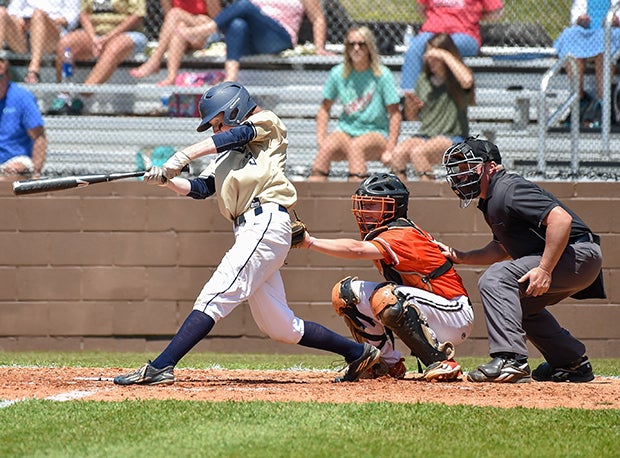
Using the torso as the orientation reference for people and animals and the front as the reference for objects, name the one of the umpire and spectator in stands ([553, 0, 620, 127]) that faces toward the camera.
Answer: the spectator in stands

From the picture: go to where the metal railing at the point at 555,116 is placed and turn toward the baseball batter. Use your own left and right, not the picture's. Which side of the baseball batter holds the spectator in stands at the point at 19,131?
right

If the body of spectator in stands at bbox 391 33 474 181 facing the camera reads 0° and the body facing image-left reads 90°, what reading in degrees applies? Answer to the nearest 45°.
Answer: approximately 45°

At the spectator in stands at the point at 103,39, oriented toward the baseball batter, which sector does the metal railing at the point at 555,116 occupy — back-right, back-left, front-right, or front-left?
front-left

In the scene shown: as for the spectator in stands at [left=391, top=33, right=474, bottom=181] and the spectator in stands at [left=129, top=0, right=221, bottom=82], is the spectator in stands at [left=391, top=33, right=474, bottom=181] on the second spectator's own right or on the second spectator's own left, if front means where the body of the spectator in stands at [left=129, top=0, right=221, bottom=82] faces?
on the second spectator's own left

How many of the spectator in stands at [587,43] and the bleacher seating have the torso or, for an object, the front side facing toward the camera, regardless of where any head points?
2

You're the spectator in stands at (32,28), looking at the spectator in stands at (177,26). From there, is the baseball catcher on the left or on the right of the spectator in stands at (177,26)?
right

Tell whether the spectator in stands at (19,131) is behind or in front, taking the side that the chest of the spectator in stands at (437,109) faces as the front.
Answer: in front

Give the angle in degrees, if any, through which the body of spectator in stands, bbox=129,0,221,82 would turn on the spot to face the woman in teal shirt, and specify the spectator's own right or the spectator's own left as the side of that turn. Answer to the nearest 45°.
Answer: approximately 90° to the spectator's own left

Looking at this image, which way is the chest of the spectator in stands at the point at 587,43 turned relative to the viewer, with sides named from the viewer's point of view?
facing the viewer

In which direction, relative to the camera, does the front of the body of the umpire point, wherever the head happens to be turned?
to the viewer's left

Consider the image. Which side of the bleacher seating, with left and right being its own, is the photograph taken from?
front

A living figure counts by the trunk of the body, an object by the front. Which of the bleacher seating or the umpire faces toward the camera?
the bleacher seating

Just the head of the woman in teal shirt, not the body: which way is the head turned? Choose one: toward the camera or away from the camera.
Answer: toward the camera

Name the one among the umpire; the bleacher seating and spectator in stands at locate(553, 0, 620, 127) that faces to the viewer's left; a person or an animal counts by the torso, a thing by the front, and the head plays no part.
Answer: the umpire

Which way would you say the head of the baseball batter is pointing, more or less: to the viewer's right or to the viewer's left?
to the viewer's left

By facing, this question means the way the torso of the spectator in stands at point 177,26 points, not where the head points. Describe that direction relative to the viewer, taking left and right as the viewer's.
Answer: facing the viewer and to the left of the viewer
